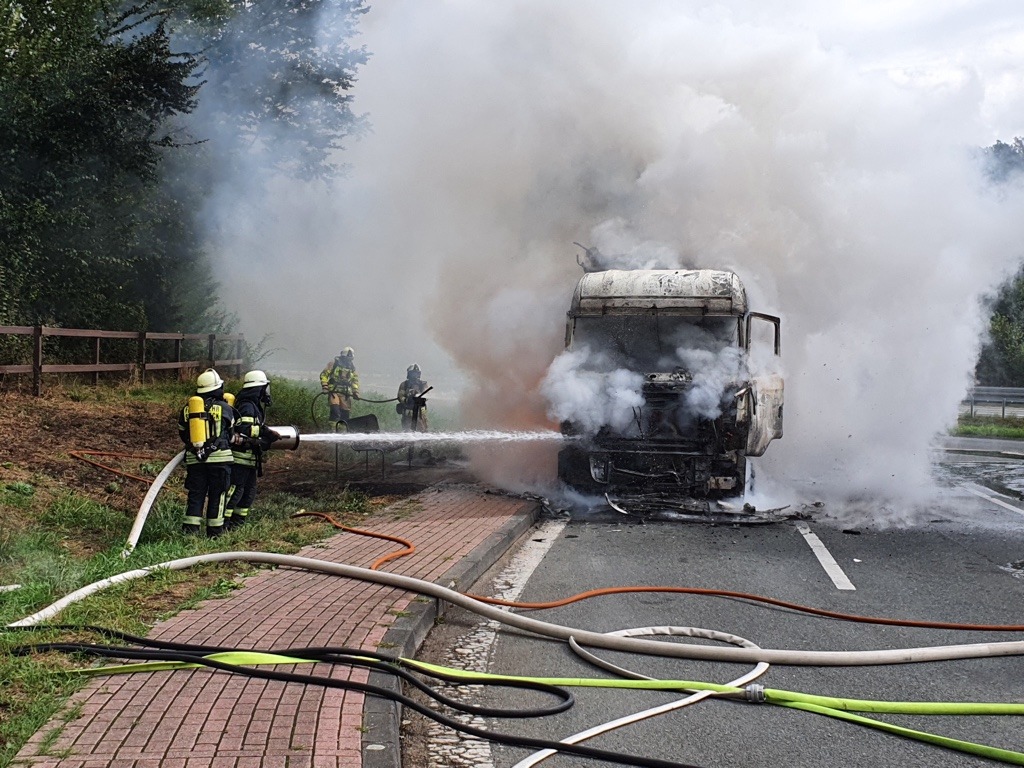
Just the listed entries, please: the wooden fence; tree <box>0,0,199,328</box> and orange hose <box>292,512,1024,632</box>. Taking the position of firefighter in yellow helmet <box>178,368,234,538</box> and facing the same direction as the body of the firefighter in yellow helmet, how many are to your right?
1

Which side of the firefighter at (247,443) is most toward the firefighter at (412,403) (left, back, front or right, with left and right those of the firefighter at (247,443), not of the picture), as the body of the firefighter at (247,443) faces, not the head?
left

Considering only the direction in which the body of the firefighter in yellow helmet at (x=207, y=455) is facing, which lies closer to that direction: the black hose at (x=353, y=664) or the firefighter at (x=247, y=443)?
the firefighter

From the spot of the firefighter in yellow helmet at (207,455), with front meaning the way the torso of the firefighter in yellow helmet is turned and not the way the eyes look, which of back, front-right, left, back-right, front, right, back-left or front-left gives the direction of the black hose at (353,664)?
back-right

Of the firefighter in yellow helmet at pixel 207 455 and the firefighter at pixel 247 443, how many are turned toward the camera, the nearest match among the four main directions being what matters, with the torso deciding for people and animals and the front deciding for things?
0

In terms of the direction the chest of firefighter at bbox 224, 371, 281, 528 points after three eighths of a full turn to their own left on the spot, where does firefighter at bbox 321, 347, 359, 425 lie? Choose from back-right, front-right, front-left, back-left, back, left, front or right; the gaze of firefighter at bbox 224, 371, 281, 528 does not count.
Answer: front-right

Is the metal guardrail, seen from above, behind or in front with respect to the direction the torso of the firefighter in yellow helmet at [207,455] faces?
in front

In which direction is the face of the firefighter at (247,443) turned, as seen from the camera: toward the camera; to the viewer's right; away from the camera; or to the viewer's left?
to the viewer's right

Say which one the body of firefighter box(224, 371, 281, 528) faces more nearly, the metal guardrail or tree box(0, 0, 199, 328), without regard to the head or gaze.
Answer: the metal guardrail

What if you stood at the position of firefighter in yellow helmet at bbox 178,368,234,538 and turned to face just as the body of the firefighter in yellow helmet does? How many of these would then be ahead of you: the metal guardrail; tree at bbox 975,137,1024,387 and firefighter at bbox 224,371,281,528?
3

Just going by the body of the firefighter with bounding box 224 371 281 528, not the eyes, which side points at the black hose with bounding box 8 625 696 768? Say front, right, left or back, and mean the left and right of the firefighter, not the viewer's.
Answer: right

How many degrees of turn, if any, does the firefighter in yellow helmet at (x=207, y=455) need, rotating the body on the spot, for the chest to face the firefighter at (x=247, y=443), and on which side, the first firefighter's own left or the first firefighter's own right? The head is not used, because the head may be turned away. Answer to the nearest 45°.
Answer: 0° — they already face them

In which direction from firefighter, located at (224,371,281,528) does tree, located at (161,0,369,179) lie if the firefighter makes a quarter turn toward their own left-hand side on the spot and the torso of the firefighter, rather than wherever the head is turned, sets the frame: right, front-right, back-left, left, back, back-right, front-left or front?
front

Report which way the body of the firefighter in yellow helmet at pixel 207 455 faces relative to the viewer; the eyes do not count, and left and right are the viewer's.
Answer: facing away from the viewer and to the right of the viewer

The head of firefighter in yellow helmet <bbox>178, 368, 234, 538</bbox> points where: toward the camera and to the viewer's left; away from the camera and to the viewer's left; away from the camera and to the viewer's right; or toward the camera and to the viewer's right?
away from the camera and to the viewer's right

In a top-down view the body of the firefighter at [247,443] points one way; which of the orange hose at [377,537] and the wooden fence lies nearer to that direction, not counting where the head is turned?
the orange hose

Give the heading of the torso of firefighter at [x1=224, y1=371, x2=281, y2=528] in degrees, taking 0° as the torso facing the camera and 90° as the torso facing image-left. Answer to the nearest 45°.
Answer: approximately 270°
